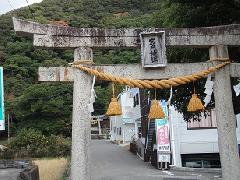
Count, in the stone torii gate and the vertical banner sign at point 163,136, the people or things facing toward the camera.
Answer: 2

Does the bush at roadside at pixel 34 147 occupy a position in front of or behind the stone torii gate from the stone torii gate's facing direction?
behind

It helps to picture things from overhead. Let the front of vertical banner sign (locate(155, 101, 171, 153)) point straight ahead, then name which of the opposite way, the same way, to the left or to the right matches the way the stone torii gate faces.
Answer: the same way

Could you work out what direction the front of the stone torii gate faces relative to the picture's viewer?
facing the viewer

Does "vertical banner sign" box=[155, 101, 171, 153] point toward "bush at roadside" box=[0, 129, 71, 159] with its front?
no

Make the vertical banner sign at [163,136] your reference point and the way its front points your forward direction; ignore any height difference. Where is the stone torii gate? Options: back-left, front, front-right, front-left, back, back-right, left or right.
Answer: front

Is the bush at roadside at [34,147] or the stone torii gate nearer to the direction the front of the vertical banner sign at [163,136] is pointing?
the stone torii gate

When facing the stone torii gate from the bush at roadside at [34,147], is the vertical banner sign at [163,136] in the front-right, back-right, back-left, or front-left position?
front-left

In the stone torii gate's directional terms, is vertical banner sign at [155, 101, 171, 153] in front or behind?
behind

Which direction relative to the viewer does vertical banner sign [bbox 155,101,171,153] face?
toward the camera
